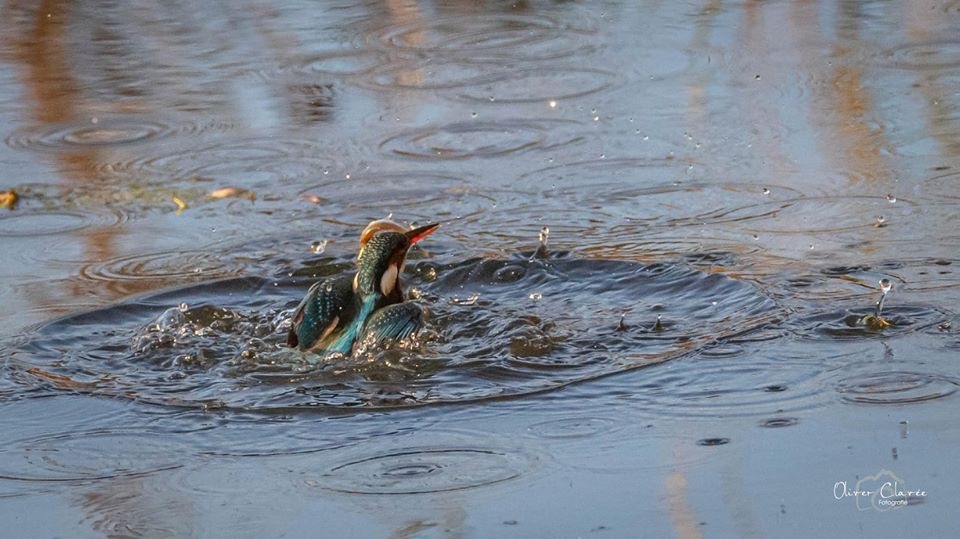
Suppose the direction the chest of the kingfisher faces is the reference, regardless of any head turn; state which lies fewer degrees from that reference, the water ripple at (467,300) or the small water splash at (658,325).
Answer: the water ripple

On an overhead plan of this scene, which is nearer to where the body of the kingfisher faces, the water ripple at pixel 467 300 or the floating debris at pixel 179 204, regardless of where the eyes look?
the water ripple

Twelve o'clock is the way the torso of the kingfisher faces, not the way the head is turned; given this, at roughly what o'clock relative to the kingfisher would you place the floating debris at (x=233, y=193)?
The floating debris is roughly at 10 o'clock from the kingfisher.

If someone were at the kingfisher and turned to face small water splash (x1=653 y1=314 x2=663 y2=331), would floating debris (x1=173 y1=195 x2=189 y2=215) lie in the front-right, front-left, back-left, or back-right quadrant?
back-left

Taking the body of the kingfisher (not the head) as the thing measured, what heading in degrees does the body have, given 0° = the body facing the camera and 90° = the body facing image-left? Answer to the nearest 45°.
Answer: approximately 225°

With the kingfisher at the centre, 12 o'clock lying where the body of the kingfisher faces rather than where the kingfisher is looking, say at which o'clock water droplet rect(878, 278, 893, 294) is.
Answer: The water droplet is roughly at 2 o'clock from the kingfisher.

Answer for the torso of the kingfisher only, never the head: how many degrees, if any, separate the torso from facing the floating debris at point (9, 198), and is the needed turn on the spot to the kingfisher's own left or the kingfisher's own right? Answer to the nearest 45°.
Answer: approximately 90° to the kingfisher's own left

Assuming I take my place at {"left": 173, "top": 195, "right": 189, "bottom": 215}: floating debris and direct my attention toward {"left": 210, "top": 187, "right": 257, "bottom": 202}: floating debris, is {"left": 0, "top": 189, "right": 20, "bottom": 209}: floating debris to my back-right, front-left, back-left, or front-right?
back-left

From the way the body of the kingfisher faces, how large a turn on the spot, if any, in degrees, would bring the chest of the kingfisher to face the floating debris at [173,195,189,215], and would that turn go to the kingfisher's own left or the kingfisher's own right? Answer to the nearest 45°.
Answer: approximately 90° to the kingfisher's own left
